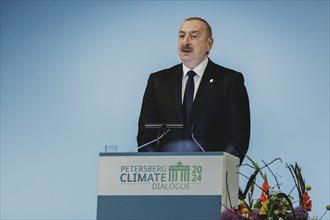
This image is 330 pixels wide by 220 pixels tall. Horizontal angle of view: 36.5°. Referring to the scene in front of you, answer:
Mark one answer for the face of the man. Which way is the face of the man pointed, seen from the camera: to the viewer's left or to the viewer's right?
to the viewer's left

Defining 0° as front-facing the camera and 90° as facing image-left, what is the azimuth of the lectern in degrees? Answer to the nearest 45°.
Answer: approximately 0°

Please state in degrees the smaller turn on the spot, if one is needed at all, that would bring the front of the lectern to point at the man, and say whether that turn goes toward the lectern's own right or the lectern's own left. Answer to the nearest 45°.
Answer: approximately 180°
